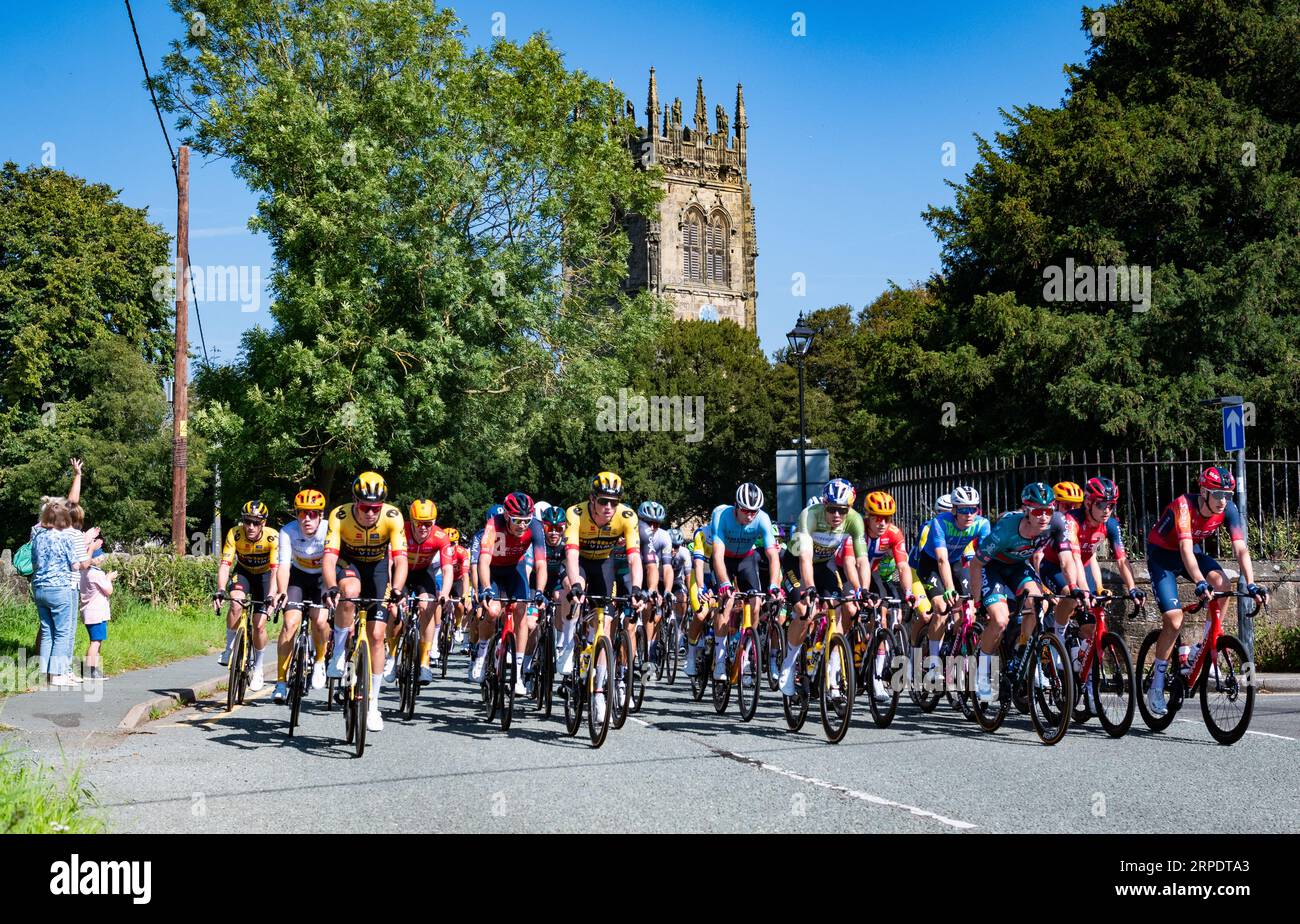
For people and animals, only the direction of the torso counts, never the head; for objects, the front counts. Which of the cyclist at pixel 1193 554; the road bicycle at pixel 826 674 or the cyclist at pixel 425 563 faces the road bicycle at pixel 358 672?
the cyclist at pixel 425 563

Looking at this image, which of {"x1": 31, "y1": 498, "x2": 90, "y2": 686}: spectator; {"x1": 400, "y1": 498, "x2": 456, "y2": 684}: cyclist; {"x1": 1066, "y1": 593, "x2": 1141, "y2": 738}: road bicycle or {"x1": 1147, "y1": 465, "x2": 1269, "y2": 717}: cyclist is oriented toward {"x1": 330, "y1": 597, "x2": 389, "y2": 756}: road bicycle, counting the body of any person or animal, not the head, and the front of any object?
{"x1": 400, "y1": 498, "x2": 456, "y2": 684}: cyclist

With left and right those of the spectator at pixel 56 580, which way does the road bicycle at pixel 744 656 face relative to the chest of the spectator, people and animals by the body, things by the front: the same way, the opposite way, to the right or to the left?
the opposite way

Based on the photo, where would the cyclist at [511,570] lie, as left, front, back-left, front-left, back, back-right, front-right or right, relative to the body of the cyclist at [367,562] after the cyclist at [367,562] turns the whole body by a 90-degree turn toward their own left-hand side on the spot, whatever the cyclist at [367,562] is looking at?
front-left

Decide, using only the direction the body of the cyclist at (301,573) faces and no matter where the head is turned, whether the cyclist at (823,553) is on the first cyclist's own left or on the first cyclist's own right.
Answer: on the first cyclist's own left

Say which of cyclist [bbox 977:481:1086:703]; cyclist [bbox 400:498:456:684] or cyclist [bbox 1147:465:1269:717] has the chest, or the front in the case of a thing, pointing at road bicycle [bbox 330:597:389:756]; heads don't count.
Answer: cyclist [bbox 400:498:456:684]

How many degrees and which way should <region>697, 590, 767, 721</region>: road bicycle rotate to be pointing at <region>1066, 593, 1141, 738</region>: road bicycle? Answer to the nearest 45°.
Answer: approximately 45° to its left
